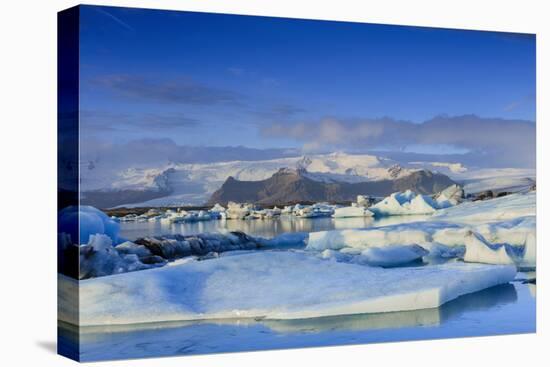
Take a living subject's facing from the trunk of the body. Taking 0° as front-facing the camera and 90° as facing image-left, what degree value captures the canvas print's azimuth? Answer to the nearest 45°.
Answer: approximately 315°
